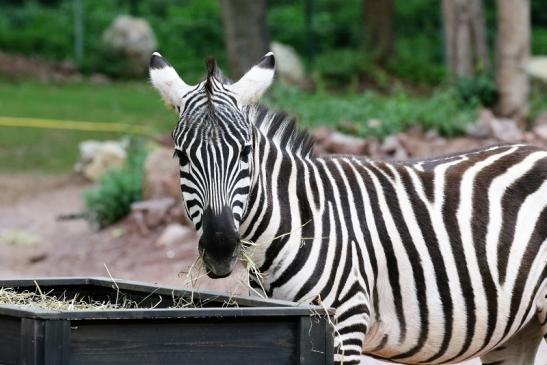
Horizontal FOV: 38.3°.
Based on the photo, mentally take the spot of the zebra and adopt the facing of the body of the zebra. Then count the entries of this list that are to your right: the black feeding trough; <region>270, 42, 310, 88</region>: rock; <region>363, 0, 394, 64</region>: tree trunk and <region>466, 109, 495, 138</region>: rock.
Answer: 3

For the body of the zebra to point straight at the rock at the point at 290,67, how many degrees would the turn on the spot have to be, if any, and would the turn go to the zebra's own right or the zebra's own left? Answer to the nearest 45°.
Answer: approximately 90° to the zebra's own right

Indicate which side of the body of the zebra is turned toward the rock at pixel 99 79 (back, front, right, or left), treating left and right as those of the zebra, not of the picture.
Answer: right

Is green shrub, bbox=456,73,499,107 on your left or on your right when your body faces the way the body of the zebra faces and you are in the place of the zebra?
on your right

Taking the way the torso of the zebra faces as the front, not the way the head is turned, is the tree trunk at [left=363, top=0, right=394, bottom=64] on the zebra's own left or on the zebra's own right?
on the zebra's own right

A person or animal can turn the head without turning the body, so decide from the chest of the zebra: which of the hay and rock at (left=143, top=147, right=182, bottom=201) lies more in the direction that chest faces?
the hay

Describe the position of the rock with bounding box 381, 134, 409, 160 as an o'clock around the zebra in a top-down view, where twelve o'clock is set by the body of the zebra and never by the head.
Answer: The rock is roughly at 3 o'clock from the zebra.

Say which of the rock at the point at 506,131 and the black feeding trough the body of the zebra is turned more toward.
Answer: the black feeding trough

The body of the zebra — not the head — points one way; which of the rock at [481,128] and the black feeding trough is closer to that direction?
the black feeding trough

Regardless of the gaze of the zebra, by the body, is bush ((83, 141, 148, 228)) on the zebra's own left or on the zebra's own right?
on the zebra's own right

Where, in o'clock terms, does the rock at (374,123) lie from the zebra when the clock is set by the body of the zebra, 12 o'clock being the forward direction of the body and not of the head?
The rock is roughly at 3 o'clock from the zebra.

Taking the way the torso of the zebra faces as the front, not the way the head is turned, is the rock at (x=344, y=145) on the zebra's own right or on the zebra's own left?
on the zebra's own right

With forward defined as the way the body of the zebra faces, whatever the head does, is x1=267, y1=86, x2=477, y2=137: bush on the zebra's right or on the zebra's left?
on the zebra's right

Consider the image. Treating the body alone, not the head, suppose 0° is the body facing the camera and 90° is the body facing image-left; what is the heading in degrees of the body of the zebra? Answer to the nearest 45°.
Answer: approximately 90°
